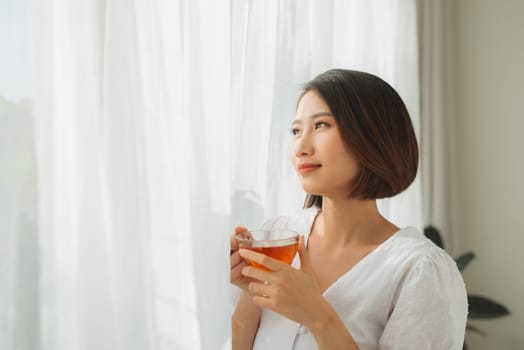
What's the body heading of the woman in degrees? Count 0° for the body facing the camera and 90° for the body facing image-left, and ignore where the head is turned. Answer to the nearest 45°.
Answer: approximately 45°

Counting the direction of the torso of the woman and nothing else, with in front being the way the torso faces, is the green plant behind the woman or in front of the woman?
behind
